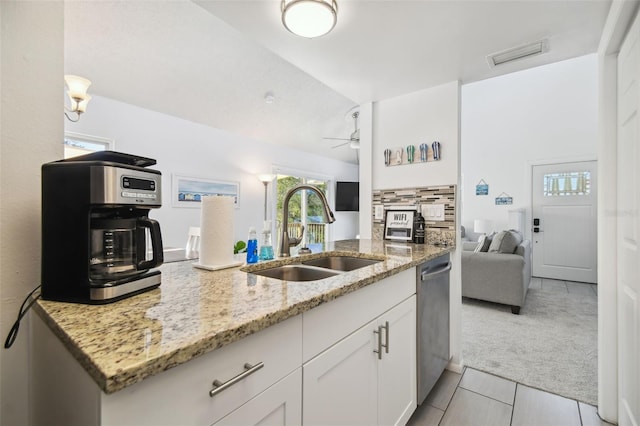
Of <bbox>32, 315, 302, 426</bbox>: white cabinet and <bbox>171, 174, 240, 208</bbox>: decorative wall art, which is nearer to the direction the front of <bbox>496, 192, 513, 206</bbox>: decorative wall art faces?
the white cabinet

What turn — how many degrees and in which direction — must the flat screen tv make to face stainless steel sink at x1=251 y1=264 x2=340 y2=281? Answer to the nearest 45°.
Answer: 0° — it already faces it

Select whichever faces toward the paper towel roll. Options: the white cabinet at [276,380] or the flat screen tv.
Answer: the flat screen tv

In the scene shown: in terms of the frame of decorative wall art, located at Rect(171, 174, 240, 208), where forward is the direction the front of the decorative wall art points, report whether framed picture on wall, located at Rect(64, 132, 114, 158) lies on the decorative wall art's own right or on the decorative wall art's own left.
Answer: on the decorative wall art's own right

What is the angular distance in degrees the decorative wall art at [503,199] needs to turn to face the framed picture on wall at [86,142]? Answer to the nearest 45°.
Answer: approximately 45° to its right

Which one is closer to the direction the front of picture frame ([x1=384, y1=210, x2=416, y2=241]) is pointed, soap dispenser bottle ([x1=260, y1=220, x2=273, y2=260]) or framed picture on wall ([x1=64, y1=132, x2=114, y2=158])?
the soap dispenser bottle

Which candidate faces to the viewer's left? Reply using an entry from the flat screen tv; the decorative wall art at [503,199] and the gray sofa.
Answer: the gray sofa

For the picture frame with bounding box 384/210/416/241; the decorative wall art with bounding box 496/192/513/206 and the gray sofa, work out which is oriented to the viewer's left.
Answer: the gray sofa

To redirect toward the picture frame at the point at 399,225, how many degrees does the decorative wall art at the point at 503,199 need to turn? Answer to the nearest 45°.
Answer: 0° — it already faces it
